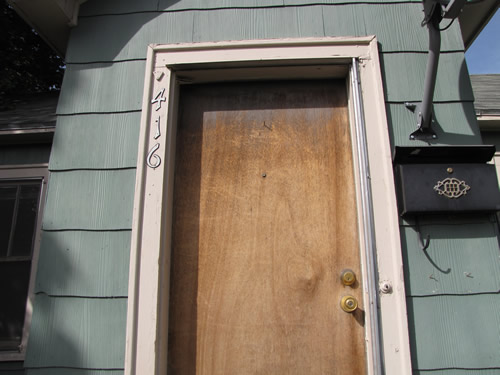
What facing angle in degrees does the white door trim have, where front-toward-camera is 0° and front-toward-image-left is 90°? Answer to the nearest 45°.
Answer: approximately 0°

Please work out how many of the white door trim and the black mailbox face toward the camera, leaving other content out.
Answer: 2

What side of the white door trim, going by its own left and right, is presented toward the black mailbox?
left

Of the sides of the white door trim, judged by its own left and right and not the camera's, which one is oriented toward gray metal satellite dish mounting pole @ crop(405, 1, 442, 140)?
left

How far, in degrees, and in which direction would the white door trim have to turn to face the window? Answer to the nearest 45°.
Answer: approximately 135° to its right

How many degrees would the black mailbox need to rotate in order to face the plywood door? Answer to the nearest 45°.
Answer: approximately 90° to its right
